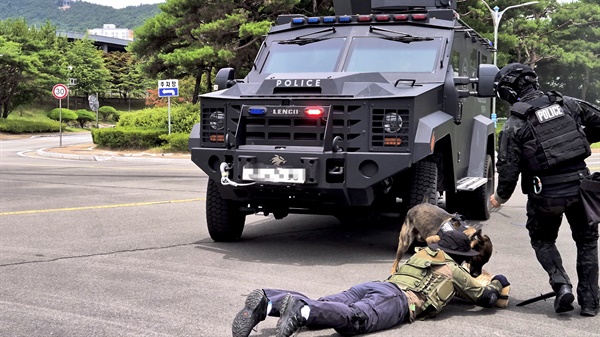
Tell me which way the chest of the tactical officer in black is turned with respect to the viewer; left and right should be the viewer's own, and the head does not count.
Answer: facing away from the viewer and to the left of the viewer

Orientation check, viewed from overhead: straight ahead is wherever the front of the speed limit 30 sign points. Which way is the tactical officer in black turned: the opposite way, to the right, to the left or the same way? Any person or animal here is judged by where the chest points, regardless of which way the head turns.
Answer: the opposite way

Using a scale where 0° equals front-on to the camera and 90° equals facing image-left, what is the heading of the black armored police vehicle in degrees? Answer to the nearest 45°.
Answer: approximately 45°

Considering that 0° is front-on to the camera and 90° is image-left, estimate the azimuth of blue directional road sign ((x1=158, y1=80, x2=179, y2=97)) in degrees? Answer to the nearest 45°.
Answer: approximately 0°

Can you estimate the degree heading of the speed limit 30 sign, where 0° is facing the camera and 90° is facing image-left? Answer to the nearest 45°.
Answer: approximately 0°

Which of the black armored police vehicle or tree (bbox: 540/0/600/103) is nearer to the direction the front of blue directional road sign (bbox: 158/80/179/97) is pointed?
the black armored police vehicle
